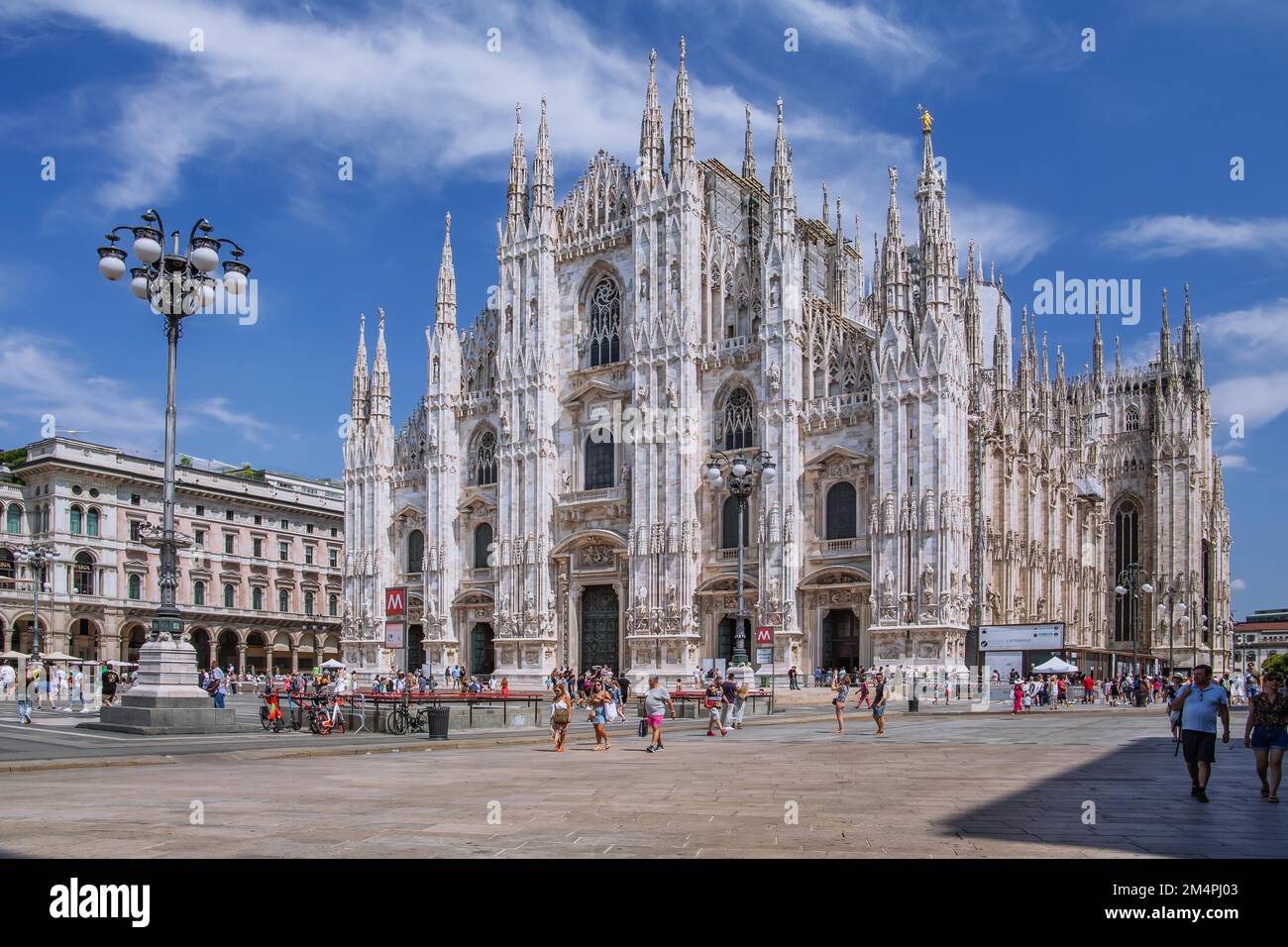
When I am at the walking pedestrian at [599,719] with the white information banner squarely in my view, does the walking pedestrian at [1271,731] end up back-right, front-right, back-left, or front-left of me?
back-right

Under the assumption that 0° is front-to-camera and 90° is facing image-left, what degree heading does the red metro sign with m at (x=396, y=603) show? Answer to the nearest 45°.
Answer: approximately 0°

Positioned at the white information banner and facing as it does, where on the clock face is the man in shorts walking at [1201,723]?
The man in shorts walking is roughly at 12 o'clock from the white information banner.

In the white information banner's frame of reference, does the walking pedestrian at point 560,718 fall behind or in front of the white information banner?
in front
